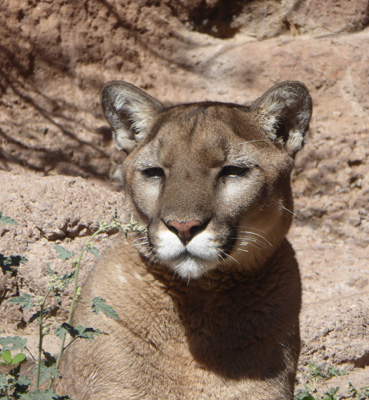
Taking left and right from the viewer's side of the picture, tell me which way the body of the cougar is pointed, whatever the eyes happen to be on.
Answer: facing the viewer
